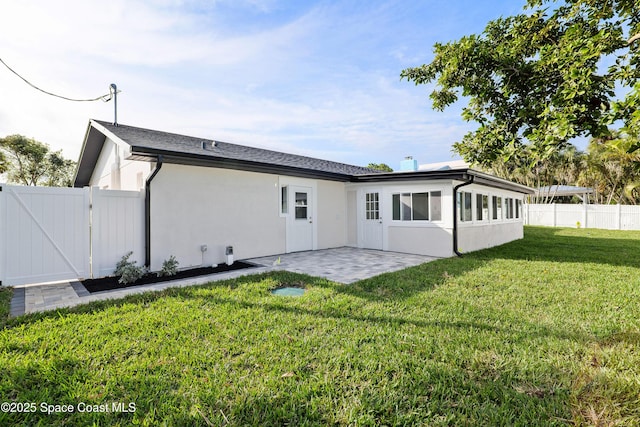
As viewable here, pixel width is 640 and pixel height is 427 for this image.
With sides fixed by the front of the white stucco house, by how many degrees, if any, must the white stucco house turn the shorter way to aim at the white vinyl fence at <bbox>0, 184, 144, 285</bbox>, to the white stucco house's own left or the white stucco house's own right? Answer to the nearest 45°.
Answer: approximately 90° to the white stucco house's own right

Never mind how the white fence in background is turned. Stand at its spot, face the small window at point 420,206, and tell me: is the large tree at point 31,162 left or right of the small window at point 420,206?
right
